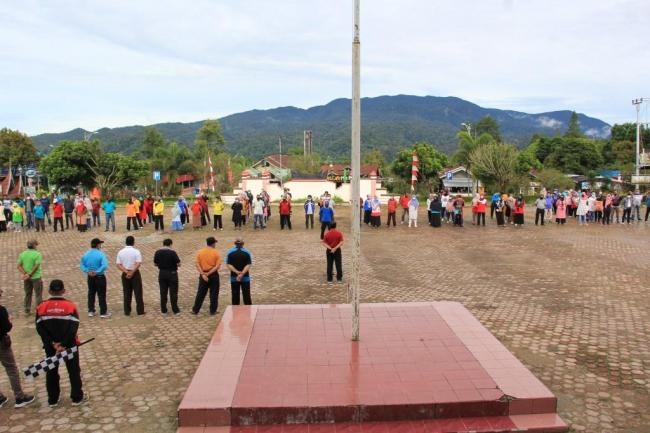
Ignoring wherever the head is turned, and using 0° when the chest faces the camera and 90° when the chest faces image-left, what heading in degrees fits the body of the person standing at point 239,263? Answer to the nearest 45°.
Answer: approximately 180°

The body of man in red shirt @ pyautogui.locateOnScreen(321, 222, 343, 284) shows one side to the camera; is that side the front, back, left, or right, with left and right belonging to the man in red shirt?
back

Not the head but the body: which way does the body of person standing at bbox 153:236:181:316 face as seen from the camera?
away from the camera

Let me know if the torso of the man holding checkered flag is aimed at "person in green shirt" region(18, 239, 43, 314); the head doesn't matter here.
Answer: yes

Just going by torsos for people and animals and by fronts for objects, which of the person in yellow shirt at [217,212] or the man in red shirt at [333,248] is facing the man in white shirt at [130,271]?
the person in yellow shirt

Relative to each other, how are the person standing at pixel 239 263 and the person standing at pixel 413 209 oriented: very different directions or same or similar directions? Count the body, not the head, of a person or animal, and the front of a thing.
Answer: very different directions

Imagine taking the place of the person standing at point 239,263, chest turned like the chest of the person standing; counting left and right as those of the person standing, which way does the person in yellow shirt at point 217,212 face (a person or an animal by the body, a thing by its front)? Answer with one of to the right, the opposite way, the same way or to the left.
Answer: the opposite way

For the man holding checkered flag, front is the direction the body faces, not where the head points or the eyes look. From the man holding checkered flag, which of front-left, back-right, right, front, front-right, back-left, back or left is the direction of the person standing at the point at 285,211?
front-right

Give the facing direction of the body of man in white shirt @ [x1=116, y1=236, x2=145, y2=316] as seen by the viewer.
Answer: away from the camera

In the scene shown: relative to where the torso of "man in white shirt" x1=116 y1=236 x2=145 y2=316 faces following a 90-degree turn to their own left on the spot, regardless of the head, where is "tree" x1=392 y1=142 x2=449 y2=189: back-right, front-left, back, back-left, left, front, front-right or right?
back-right

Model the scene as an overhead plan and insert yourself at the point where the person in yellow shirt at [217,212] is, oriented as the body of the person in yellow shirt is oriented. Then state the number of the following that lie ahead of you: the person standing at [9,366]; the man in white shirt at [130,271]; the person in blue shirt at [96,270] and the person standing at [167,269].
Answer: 4

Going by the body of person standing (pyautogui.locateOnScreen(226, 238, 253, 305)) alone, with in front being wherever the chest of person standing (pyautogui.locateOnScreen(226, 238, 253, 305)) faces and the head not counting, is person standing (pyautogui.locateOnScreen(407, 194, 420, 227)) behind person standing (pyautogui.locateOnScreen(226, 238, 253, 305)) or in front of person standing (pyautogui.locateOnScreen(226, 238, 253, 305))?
in front

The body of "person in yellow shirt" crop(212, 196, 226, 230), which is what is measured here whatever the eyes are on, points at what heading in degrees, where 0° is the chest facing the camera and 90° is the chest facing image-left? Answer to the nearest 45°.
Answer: approximately 0°

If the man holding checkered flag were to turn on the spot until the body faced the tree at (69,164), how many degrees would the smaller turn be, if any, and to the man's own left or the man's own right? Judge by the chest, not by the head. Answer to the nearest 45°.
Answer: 0° — they already face it
